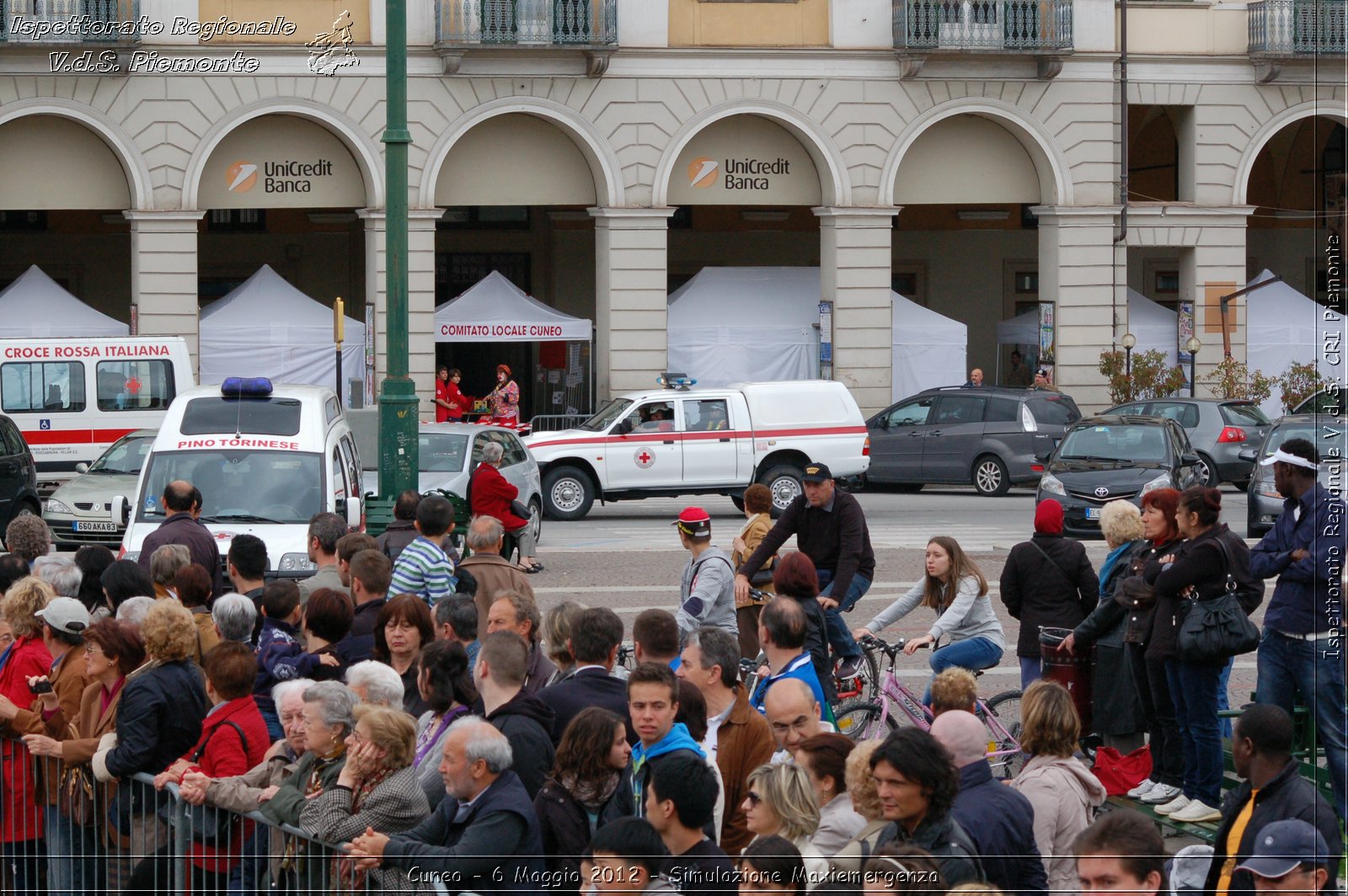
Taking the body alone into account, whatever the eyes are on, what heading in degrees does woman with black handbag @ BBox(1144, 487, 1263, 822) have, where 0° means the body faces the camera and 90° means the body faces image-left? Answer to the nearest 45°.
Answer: approximately 90°

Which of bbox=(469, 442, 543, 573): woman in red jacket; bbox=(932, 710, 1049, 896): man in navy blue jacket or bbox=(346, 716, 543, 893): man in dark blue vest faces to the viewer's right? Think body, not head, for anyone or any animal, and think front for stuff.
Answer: the woman in red jacket

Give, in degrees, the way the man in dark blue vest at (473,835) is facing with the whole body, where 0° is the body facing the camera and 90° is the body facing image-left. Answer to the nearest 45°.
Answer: approximately 90°

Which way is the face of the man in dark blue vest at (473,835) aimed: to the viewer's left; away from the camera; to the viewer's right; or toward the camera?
to the viewer's left

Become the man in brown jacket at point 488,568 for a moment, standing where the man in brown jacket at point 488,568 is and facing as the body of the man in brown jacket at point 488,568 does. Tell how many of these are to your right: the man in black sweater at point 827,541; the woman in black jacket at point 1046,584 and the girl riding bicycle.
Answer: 3

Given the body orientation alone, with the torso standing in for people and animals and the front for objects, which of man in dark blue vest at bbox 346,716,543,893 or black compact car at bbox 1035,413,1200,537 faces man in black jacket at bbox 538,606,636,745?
the black compact car

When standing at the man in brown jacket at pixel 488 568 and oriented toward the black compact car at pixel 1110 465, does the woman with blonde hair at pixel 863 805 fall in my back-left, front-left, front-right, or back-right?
back-right

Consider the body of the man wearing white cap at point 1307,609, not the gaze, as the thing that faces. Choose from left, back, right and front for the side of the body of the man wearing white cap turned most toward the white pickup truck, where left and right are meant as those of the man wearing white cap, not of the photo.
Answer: right

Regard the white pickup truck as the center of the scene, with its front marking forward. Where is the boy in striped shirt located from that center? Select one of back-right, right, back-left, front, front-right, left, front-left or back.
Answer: left
